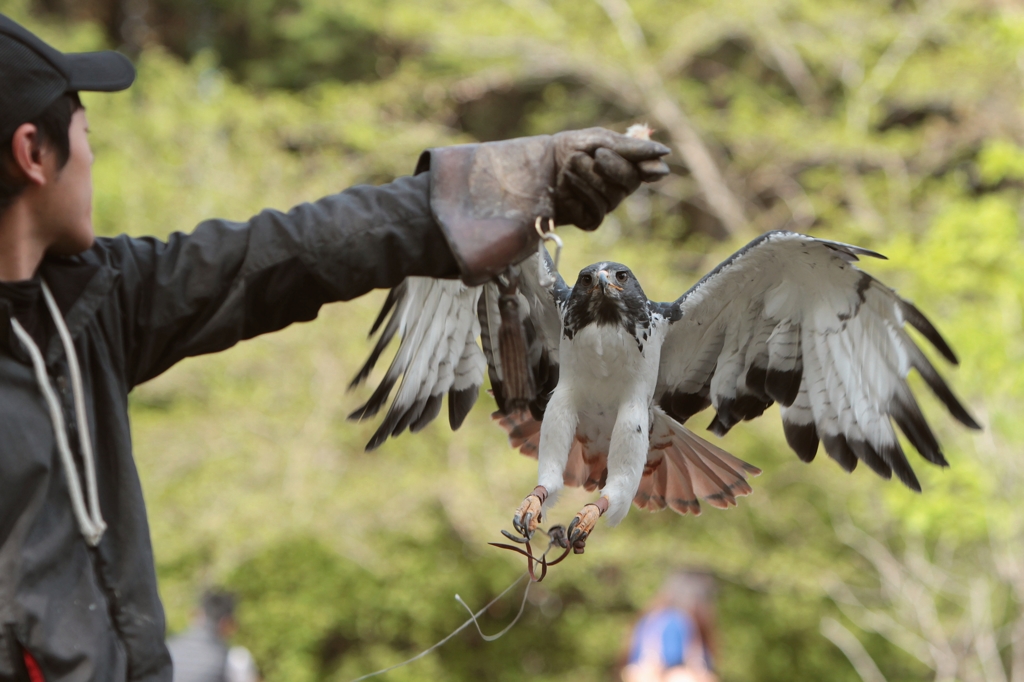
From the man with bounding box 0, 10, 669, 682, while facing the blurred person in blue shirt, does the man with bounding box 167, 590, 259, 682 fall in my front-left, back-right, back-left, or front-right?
front-left

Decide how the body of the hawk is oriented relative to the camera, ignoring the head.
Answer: toward the camera

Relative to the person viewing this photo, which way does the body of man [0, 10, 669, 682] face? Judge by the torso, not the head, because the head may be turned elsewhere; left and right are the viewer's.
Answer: facing the viewer and to the right of the viewer

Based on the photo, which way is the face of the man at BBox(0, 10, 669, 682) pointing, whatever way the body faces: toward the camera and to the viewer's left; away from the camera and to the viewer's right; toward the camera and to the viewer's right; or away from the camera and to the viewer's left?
away from the camera and to the viewer's right

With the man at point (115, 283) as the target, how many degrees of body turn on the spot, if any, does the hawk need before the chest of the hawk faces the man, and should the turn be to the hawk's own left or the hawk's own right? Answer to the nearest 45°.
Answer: approximately 45° to the hawk's own right

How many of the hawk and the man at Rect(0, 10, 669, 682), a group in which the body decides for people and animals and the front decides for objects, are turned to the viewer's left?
0

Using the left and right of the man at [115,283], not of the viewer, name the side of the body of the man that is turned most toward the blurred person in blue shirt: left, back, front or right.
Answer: left
